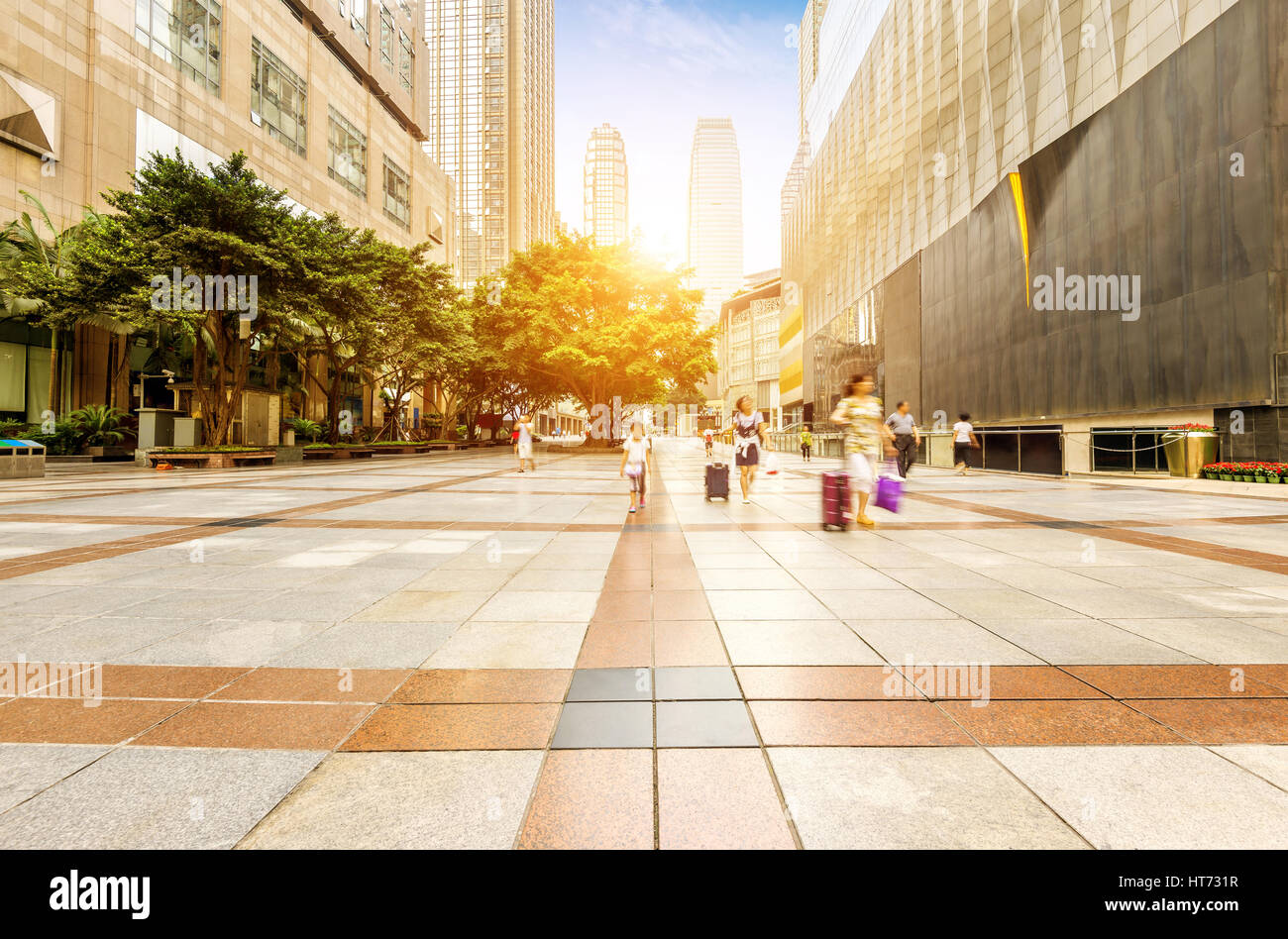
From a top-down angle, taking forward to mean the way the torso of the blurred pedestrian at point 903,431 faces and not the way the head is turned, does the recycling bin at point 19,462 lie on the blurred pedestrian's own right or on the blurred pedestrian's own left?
on the blurred pedestrian's own right

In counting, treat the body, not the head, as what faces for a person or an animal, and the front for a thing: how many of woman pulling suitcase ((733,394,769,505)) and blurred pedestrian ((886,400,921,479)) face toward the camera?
2

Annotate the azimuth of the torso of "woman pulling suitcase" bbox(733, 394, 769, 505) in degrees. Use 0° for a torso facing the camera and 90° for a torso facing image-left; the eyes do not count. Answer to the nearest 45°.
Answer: approximately 0°
